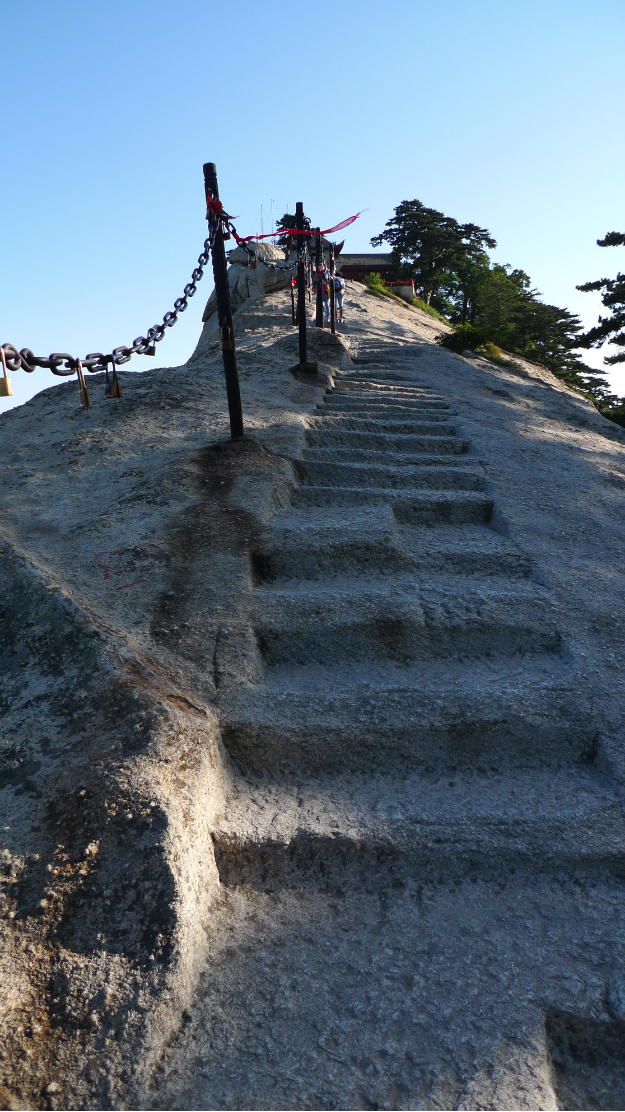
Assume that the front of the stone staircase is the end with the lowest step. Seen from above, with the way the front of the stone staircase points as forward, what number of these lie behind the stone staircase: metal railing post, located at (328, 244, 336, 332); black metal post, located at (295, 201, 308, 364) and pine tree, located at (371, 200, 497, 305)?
3

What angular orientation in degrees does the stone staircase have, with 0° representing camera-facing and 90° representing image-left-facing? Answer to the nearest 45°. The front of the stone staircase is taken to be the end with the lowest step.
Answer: approximately 0°

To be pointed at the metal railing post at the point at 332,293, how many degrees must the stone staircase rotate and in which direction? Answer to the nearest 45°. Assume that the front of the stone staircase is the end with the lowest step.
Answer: approximately 180°

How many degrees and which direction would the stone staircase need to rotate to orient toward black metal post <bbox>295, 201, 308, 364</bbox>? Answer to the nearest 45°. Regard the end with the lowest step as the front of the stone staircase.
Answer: approximately 180°

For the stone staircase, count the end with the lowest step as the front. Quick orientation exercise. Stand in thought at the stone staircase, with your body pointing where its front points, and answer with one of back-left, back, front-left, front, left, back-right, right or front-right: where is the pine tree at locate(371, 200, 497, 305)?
back

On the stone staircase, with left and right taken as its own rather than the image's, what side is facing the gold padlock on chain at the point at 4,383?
right

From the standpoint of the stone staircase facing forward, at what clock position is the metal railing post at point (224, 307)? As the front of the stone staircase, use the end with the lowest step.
The metal railing post is roughly at 5 o'clock from the stone staircase.

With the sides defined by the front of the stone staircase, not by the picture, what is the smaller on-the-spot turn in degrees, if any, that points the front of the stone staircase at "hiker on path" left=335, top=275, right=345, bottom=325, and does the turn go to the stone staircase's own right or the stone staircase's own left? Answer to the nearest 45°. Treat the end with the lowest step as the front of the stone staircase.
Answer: approximately 180°
